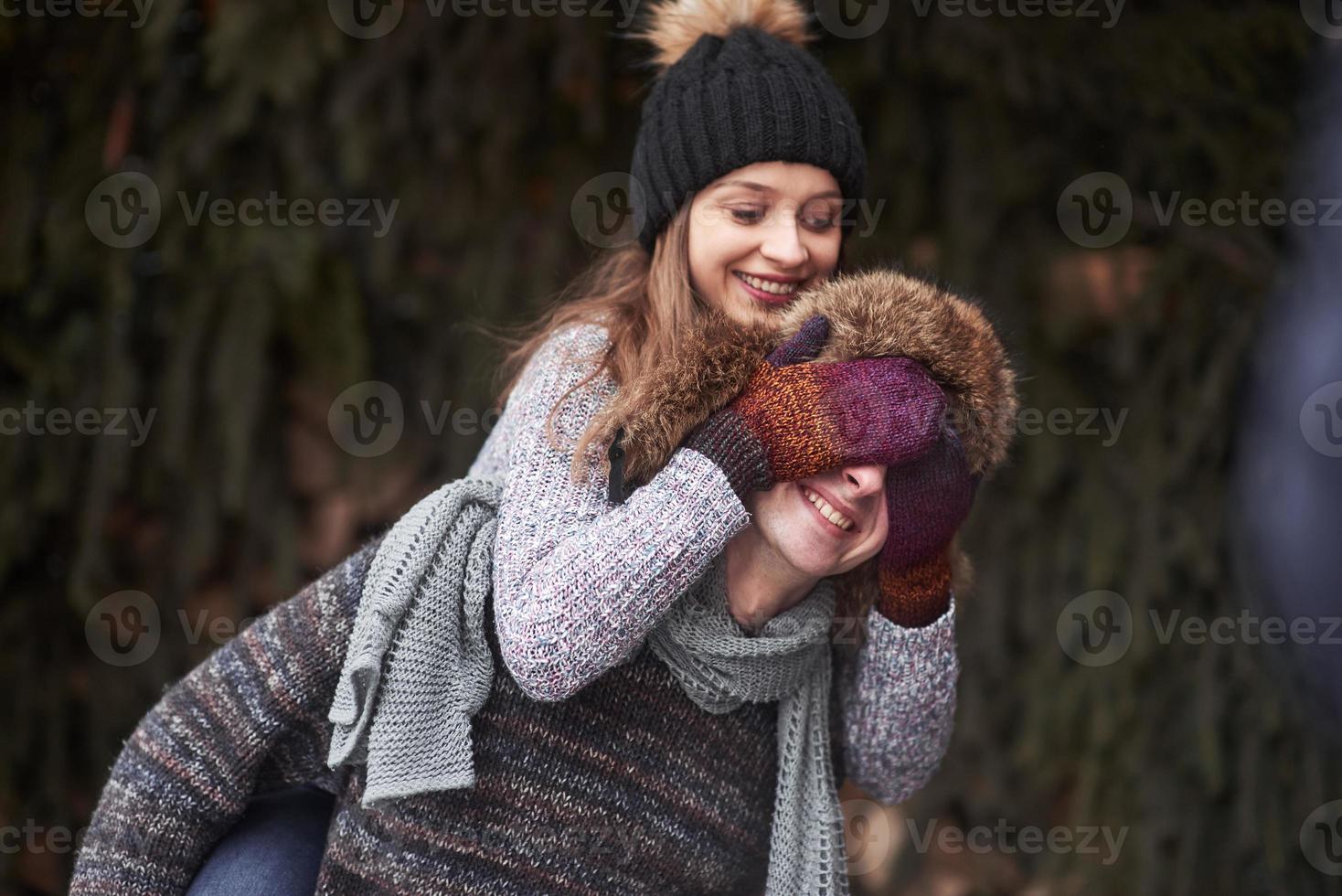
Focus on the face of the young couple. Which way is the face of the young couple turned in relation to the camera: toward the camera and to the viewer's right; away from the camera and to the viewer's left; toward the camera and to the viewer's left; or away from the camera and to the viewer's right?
toward the camera and to the viewer's right

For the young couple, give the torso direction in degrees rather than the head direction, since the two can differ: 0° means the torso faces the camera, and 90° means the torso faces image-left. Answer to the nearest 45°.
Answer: approximately 315°
